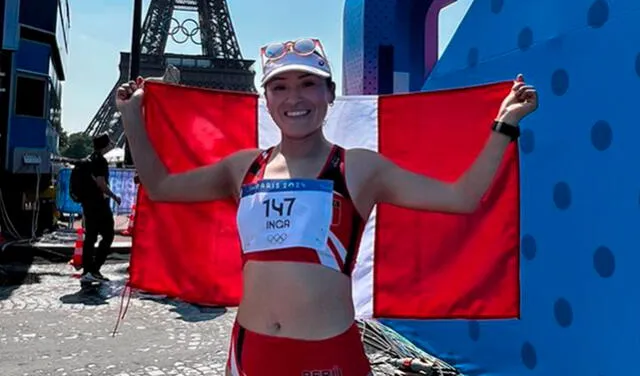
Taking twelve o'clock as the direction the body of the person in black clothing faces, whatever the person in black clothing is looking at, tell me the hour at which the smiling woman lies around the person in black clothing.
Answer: The smiling woman is roughly at 3 o'clock from the person in black clothing.

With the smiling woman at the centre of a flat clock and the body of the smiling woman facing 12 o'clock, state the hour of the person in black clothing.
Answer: The person in black clothing is roughly at 5 o'clock from the smiling woman.

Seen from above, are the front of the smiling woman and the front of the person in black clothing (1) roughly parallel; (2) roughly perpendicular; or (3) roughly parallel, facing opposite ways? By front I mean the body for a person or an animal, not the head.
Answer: roughly perpendicular

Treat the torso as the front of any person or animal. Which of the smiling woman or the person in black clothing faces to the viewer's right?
the person in black clothing

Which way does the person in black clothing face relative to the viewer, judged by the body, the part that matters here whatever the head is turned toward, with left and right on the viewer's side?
facing to the right of the viewer

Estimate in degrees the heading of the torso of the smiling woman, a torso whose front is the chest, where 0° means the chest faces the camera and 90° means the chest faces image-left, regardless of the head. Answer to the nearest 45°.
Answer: approximately 0°

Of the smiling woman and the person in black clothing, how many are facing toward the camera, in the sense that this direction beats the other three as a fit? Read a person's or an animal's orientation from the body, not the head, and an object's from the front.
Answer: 1
